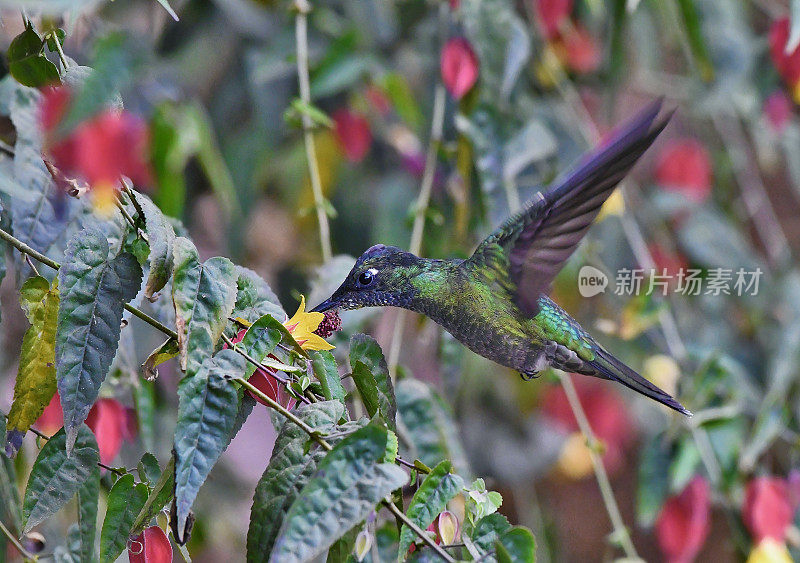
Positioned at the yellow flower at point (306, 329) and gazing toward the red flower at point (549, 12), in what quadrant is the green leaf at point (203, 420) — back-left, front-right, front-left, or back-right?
back-left

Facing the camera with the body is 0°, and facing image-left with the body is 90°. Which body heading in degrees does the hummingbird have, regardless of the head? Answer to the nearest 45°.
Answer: approximately 90°
